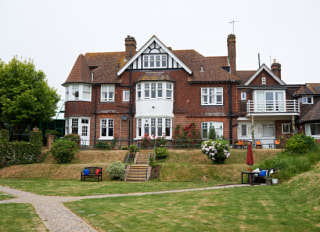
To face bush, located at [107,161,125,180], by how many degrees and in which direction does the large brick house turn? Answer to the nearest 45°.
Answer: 0° — it already faces it

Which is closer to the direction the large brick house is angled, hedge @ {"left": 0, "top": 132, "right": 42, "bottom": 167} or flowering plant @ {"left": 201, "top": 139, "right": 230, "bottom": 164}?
the flowering plant

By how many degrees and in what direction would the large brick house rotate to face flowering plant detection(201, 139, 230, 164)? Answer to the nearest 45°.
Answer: approximately 45° to its left

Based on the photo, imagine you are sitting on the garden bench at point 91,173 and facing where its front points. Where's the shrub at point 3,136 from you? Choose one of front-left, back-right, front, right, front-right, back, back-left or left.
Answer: back-right

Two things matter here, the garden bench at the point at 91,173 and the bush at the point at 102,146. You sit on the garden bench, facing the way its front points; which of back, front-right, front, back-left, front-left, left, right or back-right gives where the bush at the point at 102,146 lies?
back

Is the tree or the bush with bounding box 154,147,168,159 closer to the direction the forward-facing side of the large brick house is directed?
the bush

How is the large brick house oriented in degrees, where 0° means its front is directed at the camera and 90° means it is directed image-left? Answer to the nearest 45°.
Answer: approximately 0°

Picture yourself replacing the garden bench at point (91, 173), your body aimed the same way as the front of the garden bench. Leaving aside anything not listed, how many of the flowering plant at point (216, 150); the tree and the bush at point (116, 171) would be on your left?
2

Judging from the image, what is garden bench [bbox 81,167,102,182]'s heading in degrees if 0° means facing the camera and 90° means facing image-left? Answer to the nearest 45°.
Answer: approximately 0°

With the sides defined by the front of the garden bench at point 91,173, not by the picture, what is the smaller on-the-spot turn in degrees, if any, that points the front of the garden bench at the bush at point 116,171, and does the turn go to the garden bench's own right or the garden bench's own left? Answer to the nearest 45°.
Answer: approximately 90° to the garden bench's own left

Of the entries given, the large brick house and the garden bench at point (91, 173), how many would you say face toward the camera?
2

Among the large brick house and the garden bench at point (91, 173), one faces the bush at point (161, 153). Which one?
the large brick house

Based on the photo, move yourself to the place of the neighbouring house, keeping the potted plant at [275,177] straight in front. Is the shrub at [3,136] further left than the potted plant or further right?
right

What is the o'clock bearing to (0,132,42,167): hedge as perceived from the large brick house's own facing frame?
The hedge is roughly at 2 o'clock from the large brick house.

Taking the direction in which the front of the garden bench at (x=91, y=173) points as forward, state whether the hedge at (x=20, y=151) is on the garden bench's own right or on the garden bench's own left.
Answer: on the garden bench's own right
